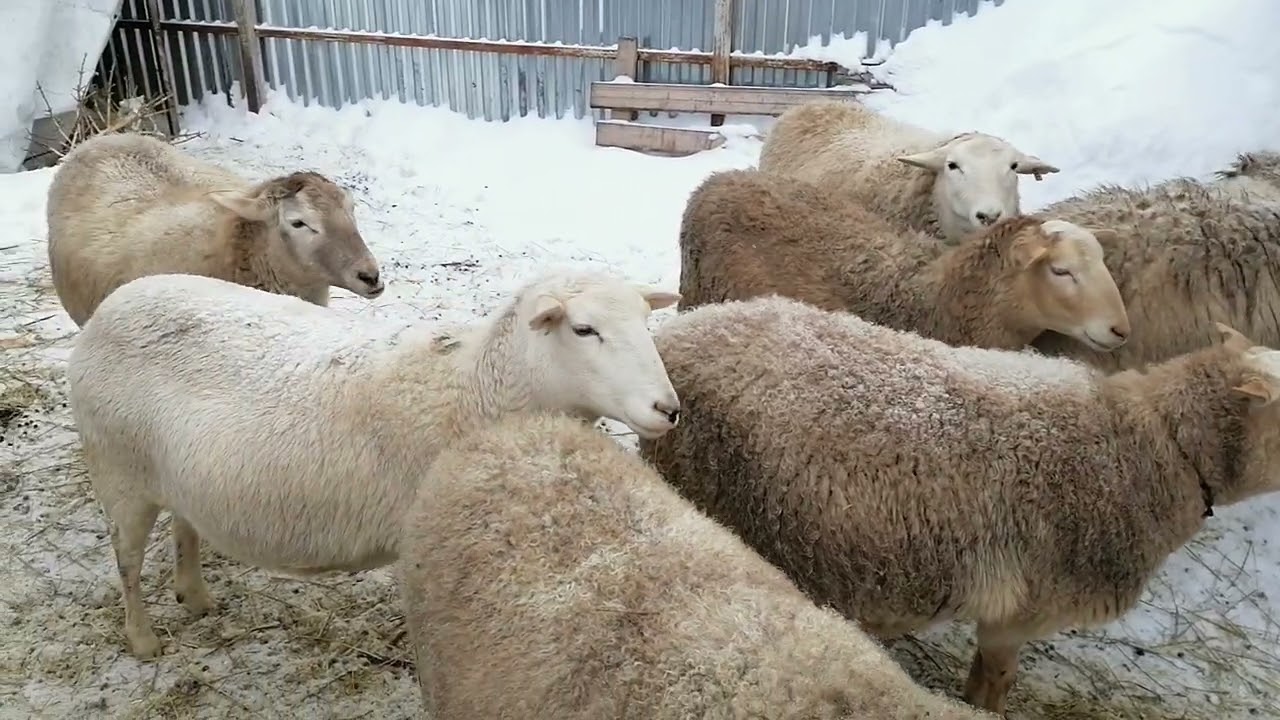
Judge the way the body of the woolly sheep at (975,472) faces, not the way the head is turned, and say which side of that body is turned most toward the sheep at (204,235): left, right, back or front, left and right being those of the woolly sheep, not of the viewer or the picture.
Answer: back

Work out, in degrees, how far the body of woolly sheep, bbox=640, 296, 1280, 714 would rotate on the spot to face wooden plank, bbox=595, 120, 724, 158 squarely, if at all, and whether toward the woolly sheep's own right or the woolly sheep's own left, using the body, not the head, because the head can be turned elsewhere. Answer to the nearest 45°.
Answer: approximately 135° to the woolly sheep's own left

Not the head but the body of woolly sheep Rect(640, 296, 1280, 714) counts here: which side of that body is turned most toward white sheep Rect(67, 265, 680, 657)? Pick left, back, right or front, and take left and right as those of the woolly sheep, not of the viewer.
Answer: back

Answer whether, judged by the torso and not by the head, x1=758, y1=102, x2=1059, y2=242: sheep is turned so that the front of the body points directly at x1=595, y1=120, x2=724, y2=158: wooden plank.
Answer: no

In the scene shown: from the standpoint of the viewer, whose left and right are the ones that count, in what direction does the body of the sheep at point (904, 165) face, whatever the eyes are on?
facing the viewer and to the right of the viewer

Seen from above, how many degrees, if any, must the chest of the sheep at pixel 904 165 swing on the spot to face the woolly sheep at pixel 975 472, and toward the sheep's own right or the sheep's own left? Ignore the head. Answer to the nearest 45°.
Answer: approximately 45° to the sheep's own right

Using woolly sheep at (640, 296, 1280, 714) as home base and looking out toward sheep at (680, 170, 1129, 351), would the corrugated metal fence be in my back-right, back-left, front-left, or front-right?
front-left

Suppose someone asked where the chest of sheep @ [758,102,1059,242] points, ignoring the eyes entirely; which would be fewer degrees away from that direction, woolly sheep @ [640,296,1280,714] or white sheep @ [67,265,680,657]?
the woolly sheep

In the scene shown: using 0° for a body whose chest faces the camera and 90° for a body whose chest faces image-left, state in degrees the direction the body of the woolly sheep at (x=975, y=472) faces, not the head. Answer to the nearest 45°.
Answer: approximately 270°

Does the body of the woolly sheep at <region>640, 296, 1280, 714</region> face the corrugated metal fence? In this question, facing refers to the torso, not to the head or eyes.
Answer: no

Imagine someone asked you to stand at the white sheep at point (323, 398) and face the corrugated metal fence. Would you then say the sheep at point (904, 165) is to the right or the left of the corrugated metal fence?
right

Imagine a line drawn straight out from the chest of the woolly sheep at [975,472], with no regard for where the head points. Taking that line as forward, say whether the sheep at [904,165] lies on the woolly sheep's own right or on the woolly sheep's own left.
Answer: on the woolly sheep's own left

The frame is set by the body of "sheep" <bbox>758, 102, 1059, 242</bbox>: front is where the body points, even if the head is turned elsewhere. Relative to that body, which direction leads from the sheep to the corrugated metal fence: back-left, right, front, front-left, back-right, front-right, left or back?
back

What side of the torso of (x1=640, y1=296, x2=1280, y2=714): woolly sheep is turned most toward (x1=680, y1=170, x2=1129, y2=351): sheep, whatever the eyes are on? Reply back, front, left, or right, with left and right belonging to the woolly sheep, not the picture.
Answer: left

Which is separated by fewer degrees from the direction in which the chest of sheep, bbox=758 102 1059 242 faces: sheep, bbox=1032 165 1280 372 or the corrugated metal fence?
the sheep

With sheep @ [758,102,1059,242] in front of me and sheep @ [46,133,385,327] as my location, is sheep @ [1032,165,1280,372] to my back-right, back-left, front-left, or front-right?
front-right

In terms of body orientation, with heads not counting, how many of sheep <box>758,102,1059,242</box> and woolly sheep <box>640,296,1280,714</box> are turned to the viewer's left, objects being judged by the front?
0

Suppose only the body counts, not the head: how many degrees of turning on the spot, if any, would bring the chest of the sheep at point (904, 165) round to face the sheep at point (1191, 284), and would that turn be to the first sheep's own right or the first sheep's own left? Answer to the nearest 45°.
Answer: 0° — it already faces it
